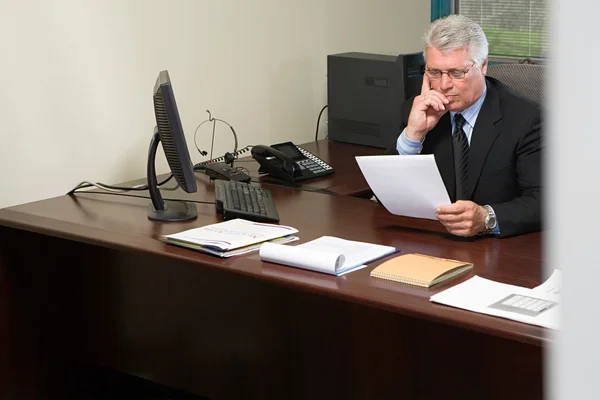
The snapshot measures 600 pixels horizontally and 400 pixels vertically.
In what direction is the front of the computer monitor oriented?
to the viewer's right

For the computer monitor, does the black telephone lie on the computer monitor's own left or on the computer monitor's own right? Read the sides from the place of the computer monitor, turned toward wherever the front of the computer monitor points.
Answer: on the computer monitor's own left

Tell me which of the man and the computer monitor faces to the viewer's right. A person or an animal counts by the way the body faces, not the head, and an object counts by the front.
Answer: the computer monitor

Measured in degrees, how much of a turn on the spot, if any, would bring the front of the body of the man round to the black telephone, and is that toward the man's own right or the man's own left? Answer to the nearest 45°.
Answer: approximately 90° to the man's own right

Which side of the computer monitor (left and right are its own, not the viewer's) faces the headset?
left

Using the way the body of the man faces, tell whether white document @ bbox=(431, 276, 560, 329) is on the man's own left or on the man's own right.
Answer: on the man's own left

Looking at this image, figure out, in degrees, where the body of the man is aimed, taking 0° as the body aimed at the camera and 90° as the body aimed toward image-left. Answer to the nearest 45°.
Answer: approximately 45°

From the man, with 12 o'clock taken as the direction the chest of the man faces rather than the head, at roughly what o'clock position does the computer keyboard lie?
The computer keyboard is roughly at 1 o'clock from the man.

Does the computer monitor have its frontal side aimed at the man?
yes

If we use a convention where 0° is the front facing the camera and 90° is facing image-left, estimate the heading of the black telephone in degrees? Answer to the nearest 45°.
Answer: approximately 315°

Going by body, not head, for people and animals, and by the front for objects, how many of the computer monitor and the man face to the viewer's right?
1
